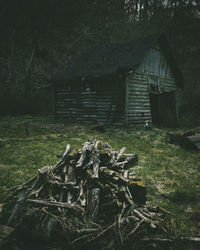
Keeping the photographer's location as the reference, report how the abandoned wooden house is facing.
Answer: facing the viewer and to the right of the viewer

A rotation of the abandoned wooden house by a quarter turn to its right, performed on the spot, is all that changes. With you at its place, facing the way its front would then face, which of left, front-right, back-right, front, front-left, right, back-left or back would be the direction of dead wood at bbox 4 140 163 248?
front-left
